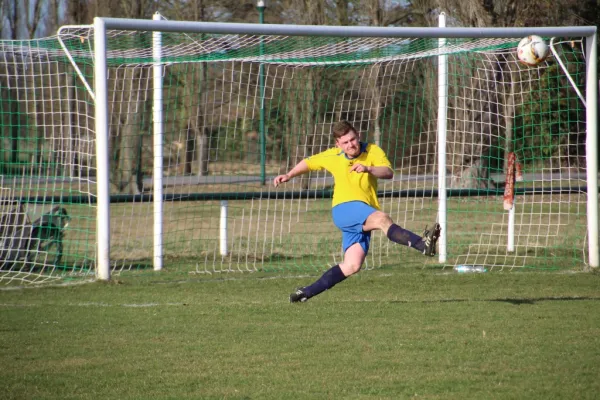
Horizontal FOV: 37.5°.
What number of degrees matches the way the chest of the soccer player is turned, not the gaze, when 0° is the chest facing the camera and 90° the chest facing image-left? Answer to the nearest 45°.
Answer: approximately 315°

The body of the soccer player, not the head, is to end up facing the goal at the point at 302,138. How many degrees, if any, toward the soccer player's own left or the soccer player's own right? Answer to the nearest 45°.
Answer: approximately 135° to the soccer player's own left

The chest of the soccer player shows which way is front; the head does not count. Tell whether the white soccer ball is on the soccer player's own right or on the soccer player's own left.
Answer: on the soccer player's own left

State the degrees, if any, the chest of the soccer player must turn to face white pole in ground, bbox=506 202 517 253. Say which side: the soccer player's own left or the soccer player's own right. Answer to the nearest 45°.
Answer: approximately 90° to the soccer player's own left
